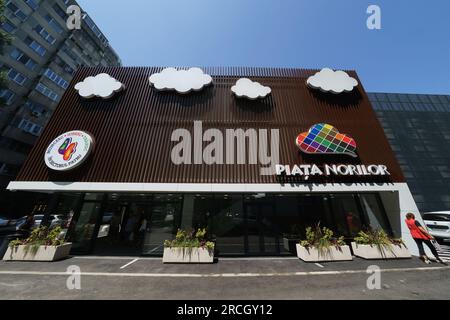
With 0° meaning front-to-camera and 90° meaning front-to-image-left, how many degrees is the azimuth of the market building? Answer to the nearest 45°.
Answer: approximately 0°

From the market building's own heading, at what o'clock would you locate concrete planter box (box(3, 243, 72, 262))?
The concrete planter box is roughly at 3 o'clock from the market building.

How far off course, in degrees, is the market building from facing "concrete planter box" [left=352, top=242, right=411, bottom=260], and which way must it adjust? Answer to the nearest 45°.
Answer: approximately 90° to its left

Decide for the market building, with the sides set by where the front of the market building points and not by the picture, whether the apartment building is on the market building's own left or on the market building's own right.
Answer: on the market building's own right

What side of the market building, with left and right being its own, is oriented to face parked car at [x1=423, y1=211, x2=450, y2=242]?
left

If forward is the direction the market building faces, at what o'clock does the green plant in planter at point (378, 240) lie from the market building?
The green plant in planter is roughly at 9 o'clock from the market building.
